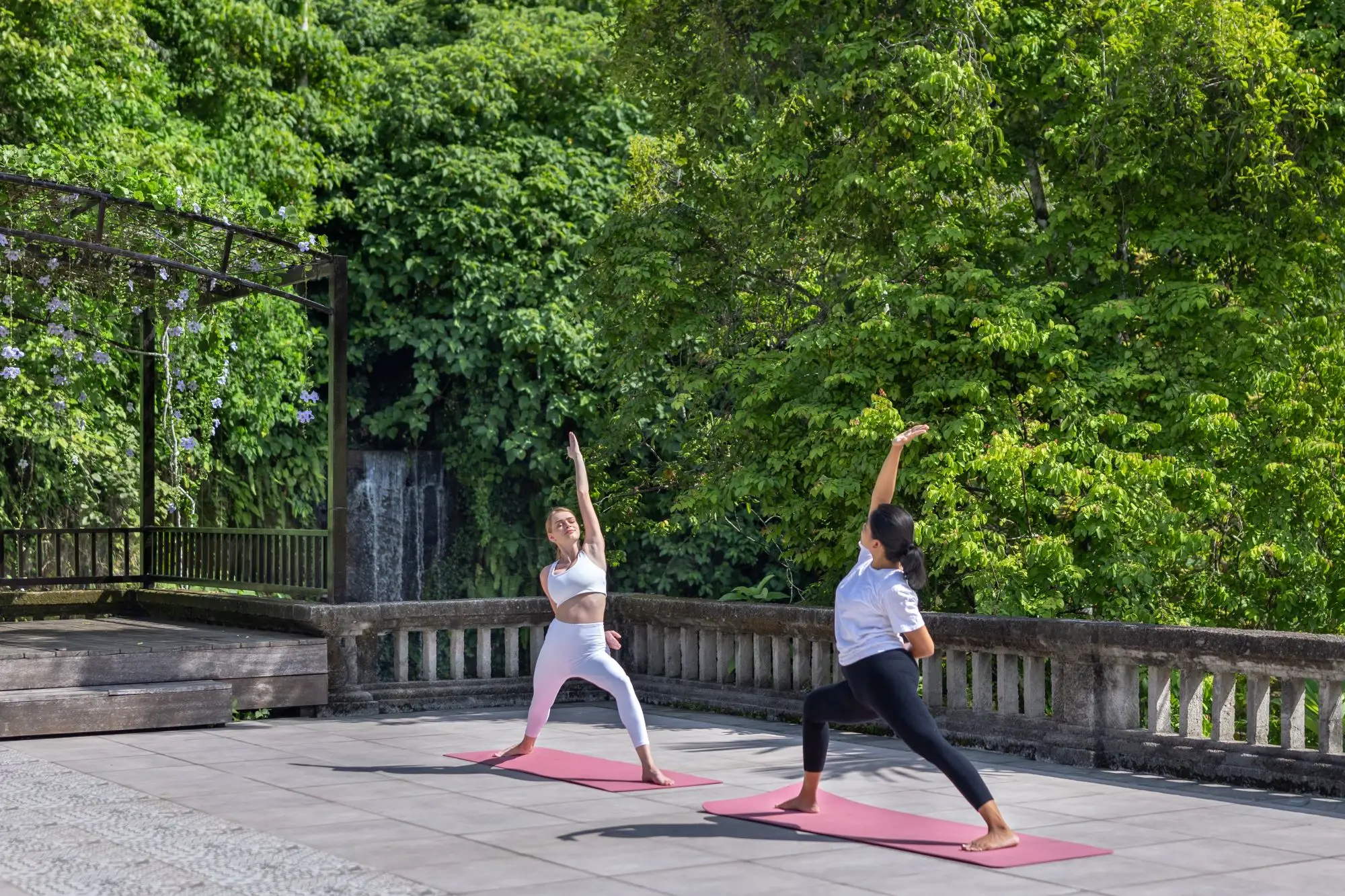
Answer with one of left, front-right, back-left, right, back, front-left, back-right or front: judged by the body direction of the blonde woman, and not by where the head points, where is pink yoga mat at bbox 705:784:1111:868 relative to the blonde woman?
front-left

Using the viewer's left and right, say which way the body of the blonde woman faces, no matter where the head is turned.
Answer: facing the viewer

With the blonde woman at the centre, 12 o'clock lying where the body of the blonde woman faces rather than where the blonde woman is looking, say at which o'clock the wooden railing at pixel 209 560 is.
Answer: The wooden railing is roughly at 5 o'clock from the blonde woman.

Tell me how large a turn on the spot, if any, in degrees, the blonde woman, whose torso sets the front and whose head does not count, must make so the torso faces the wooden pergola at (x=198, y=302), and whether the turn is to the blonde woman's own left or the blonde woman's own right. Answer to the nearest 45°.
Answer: approximately 135° to the blonde woman's own right

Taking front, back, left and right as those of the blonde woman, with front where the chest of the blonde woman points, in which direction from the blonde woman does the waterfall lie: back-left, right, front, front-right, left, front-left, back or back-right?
back

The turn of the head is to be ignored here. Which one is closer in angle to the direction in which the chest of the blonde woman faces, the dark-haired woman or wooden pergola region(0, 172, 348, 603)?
the dark-haired woman

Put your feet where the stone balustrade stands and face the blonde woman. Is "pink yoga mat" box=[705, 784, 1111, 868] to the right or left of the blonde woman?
left

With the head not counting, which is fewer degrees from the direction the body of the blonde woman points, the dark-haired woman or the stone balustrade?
the dark-haired woman

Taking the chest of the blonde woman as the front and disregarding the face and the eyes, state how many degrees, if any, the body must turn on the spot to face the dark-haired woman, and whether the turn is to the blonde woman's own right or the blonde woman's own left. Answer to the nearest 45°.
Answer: approximately 45° to the blonde woman's own left
